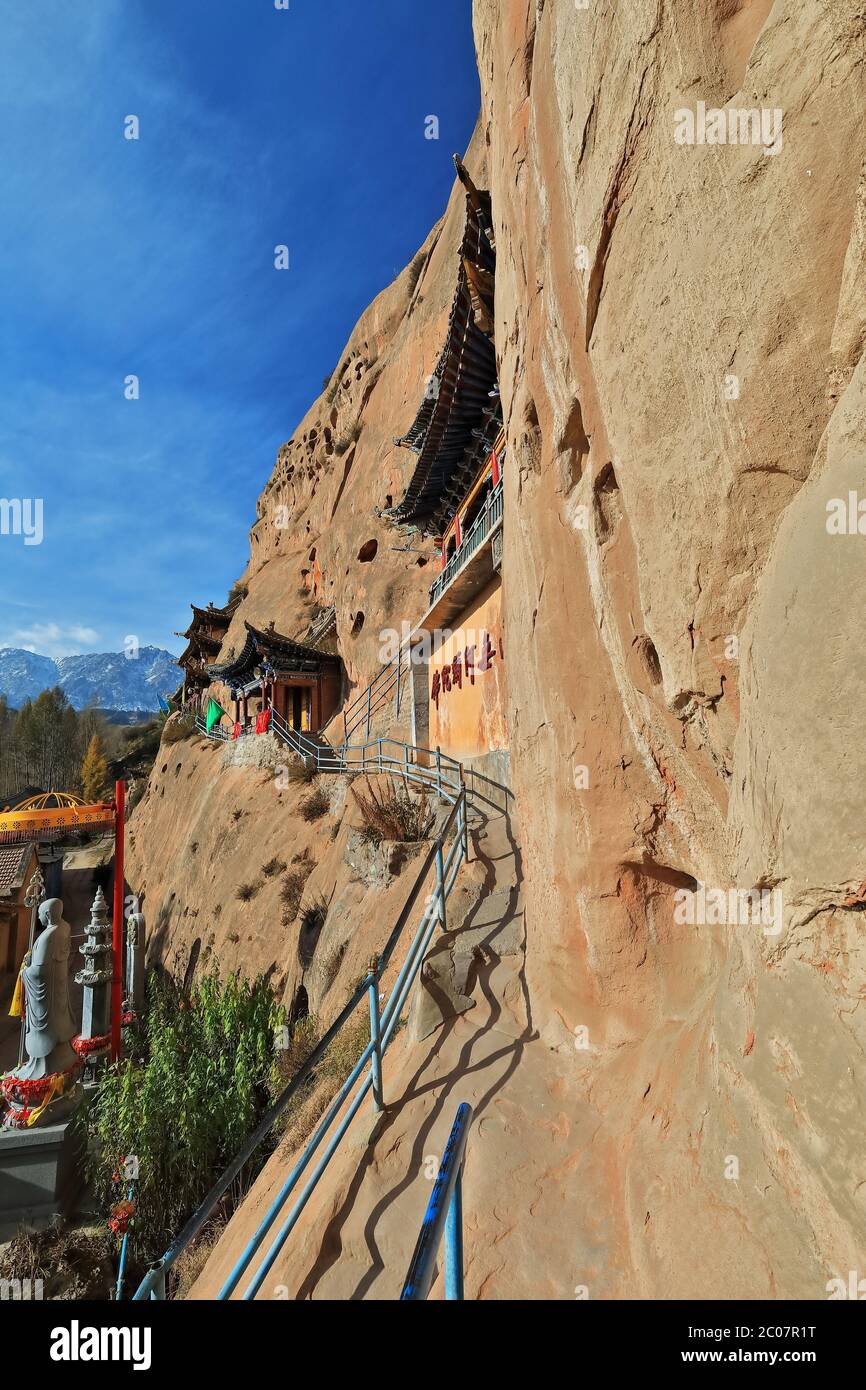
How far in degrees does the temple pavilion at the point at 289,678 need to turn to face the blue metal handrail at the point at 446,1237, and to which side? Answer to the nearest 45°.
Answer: approximately 45° to its left

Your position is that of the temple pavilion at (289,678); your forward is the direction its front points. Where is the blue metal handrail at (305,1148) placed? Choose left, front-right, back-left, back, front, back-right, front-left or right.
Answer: front-left

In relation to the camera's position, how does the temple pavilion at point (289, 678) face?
facing the viewer and to the left of the viewer

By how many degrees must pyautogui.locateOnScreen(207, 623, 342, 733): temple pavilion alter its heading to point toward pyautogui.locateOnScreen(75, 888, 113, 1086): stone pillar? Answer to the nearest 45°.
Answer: approximately 45° to its left

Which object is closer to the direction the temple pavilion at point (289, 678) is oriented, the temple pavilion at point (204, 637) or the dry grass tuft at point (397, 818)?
the dry grass tuft

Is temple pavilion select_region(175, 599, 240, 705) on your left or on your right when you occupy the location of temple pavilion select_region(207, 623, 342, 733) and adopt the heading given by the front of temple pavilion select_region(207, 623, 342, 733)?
on your right

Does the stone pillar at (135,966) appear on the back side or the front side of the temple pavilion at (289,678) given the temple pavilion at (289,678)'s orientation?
on the front side

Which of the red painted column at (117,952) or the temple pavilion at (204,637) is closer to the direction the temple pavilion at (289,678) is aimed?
the red painted column
